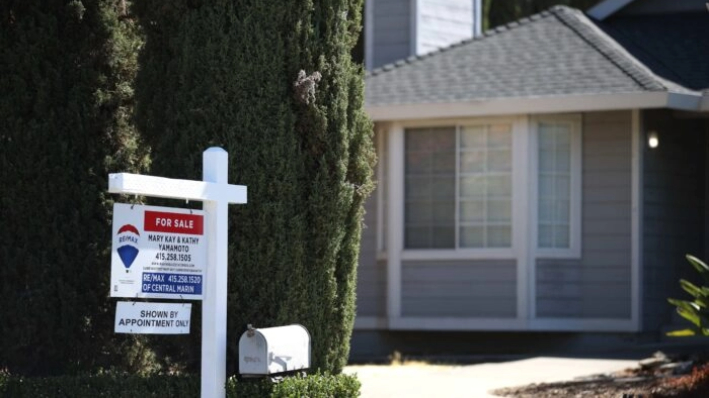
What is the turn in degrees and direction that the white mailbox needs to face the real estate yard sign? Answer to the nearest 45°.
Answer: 0° — it already faces it

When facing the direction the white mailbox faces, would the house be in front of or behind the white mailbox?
behind

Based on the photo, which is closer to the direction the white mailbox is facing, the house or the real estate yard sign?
the real estate yard sign

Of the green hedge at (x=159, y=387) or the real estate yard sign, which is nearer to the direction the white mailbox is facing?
the real estate yard sign

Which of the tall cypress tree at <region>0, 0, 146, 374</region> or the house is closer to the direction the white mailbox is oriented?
the tall cypress tree

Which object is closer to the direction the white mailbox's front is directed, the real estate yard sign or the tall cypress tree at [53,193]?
the real estate yard sign

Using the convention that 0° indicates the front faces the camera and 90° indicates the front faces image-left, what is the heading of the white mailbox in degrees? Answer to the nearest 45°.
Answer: approximately 45°
